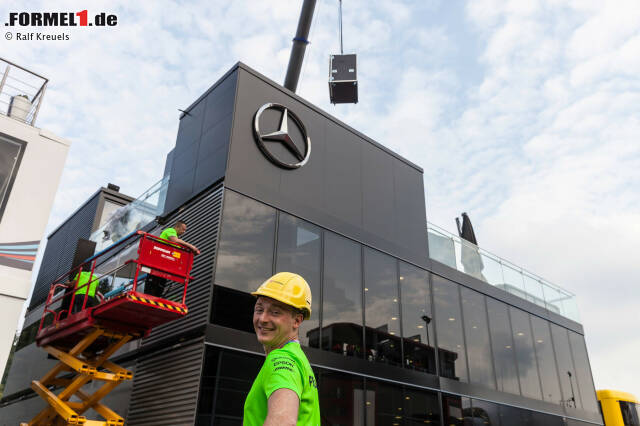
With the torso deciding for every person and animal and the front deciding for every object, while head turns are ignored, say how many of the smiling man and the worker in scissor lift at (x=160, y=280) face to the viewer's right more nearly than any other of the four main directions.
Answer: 1

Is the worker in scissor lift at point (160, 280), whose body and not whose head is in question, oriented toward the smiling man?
no

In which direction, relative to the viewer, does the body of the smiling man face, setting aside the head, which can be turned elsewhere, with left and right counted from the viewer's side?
facing to the left of the viewer

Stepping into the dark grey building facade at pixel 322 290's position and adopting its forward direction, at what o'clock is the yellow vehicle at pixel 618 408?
The yellow vehicle is roughly at 9 o'clock from the dark grey building facade.

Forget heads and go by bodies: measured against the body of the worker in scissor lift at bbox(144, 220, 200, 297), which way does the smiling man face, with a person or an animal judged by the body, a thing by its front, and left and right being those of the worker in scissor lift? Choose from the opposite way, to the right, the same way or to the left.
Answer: the opposite way

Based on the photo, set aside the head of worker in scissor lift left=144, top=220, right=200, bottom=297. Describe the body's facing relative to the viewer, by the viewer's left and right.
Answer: facing to the right of the viewer

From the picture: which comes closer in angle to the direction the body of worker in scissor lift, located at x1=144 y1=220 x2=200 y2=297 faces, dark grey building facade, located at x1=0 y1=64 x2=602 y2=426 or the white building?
the dark grey building facade

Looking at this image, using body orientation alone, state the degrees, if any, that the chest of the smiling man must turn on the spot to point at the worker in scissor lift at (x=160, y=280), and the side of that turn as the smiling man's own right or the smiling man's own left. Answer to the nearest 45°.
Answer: approximately 90° to the smiling man's own right
